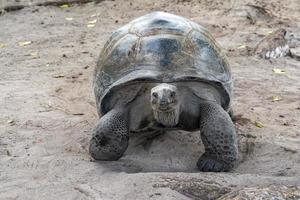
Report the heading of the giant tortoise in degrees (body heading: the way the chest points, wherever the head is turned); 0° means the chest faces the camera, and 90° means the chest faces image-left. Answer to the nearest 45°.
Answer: approximately 0°

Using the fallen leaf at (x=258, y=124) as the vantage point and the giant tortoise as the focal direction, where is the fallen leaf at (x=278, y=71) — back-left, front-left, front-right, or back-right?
back-right

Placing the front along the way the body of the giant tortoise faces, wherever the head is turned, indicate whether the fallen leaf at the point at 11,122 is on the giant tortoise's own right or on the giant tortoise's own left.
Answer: on the giant tortoise's own right

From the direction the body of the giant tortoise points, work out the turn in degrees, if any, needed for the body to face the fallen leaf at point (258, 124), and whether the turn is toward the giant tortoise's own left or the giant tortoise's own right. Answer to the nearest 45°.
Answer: approximately 135° to the giant tortoise's own left

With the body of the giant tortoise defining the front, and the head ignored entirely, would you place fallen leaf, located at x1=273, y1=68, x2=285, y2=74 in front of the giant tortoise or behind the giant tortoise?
behind
